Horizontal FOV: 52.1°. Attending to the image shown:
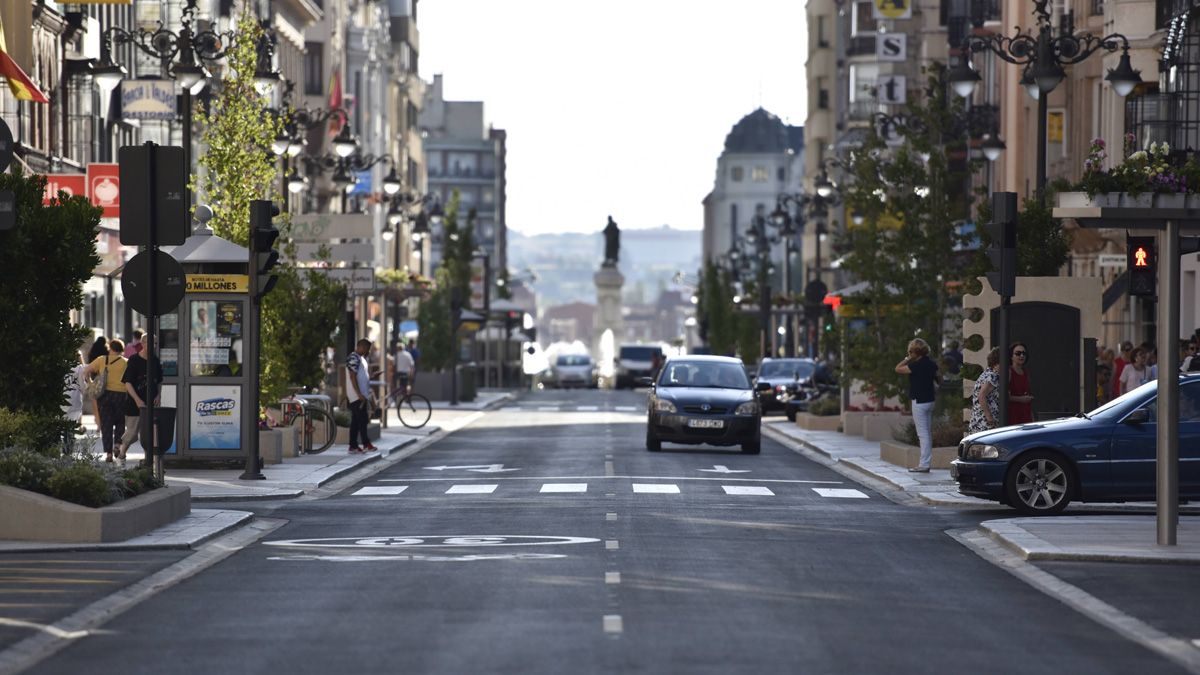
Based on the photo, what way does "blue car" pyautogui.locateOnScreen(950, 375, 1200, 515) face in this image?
to the viewer's left

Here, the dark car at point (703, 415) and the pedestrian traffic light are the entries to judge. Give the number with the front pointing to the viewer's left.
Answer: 0

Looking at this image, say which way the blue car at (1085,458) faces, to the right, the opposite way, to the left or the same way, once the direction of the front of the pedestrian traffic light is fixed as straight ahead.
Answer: to the right
